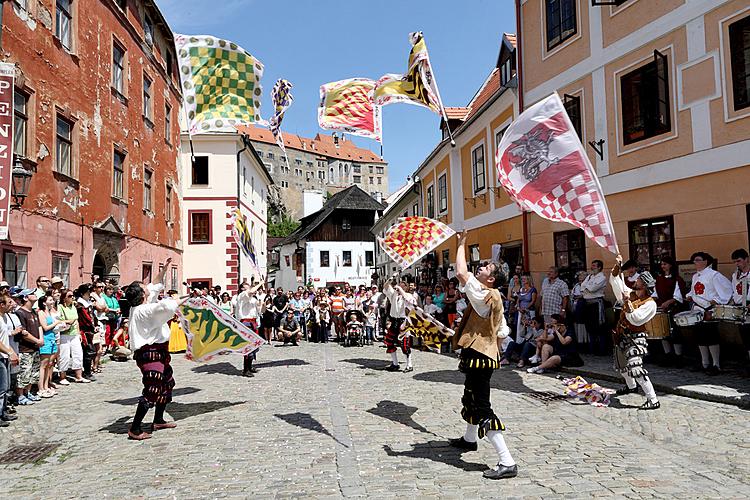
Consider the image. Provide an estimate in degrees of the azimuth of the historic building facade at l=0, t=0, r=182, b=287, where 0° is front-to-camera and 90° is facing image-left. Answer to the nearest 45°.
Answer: approximately 315°

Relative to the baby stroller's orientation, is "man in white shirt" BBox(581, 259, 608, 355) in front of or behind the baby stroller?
in front

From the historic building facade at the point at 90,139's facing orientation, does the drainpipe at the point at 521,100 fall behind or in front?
in front

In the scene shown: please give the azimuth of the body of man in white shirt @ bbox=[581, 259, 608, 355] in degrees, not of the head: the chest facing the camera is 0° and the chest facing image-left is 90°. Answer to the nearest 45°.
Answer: approximately 45°

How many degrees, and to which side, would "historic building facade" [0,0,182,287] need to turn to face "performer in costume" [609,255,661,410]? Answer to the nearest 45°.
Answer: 0° — it already faces them

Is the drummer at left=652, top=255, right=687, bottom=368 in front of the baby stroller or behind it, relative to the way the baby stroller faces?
in front

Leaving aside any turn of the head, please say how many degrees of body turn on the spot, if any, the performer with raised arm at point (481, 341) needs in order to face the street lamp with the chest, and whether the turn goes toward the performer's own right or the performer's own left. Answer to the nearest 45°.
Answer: approximately 45° to the performer's own right

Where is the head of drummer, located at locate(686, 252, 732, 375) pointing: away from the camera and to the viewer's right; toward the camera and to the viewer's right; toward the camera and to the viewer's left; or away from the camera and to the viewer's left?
toward the camera and to the viewer's left

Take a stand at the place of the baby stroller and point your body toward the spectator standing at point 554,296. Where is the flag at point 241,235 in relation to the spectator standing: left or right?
right

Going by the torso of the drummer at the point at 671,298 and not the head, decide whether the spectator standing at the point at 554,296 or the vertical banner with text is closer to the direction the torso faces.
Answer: the vertical banner with text

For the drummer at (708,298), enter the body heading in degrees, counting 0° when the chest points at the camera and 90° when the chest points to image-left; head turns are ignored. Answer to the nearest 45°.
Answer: approximately 45°

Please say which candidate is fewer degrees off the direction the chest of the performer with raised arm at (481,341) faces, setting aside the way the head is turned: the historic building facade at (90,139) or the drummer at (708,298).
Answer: the historic building facade

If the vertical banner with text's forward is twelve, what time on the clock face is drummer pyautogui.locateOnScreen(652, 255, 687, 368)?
The drummer is roughly at 10 o'clock from the vertical banner with text.

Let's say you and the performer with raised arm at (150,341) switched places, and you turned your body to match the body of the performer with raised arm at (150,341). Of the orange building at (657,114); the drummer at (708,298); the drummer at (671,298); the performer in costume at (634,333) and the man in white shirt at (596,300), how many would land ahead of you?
5
